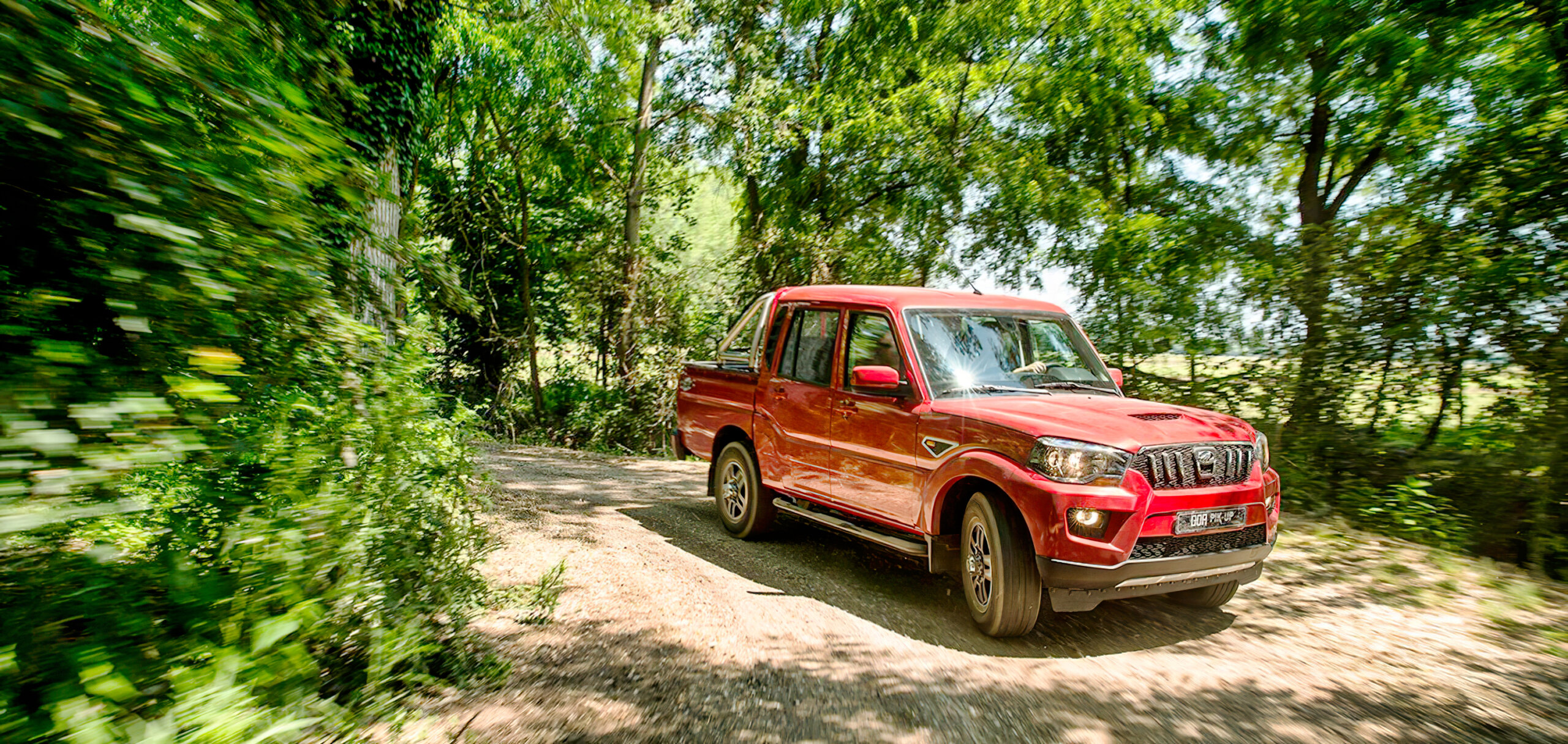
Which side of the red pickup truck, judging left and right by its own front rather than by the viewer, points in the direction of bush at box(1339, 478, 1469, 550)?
left

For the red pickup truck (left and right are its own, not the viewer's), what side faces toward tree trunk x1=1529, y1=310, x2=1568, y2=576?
left

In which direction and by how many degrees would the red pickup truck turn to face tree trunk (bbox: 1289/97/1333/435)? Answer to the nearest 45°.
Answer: approximately 90° to its left

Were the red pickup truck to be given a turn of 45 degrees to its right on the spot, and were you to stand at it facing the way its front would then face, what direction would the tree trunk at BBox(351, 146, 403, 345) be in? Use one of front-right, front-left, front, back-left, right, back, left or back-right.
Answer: back-right

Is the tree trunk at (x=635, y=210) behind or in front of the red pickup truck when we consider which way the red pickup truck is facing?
behind

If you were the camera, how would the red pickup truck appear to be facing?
facing the viewer and to the right of the viewer
